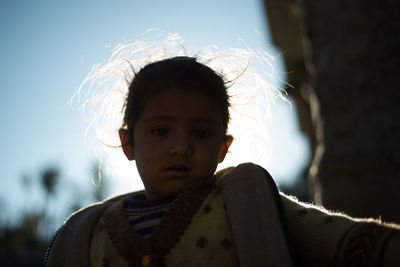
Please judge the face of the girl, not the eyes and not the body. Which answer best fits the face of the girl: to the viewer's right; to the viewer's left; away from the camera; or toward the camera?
toward the camera

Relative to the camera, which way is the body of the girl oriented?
toward the camera
